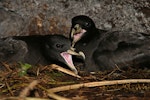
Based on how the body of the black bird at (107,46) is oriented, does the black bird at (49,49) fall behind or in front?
in front

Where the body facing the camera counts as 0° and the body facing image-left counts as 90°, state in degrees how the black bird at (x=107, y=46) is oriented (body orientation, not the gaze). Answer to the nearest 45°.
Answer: approximately 90°
